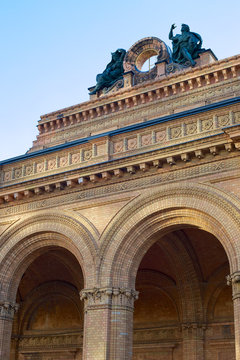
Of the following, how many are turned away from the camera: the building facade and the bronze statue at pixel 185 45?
0
